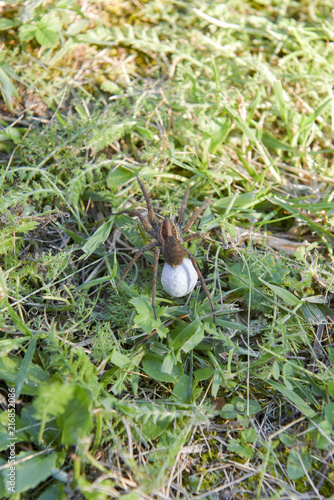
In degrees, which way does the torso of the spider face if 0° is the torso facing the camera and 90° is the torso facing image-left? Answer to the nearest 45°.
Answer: approximately 180°
